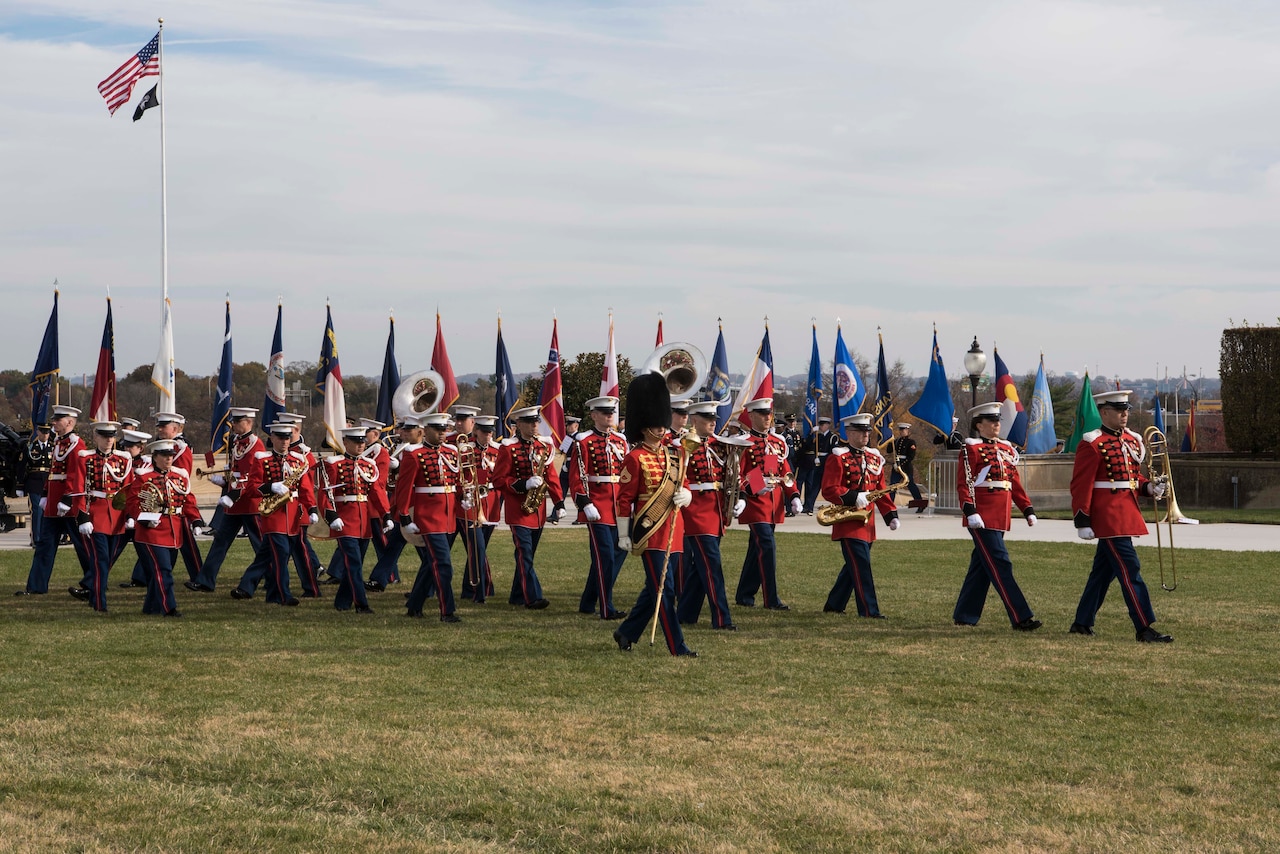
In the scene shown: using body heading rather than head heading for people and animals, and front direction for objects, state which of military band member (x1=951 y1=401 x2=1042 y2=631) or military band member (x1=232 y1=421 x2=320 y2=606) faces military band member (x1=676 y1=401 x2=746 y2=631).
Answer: military band member (x1=232 y1=421 x2=320 y2=606)

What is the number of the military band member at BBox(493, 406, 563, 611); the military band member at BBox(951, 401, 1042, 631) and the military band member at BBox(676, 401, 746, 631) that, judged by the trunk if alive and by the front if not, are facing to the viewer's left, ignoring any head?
0

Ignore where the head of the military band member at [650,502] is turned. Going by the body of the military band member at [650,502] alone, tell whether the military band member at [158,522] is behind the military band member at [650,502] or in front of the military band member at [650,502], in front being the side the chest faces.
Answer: behind

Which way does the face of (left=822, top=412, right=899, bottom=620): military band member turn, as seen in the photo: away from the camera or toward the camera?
toward the camera

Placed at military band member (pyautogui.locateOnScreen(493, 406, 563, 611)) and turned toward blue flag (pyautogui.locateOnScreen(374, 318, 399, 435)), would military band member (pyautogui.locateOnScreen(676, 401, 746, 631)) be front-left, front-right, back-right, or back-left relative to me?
back-right

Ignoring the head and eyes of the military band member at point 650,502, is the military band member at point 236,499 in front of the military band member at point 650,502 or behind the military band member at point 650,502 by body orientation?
behind

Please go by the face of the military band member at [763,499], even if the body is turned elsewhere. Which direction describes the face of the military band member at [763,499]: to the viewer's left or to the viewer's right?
to the viewer's right

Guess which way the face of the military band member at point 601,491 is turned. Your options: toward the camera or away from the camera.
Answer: toward the camera

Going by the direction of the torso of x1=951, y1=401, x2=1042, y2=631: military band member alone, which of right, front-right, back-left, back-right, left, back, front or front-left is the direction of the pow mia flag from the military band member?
back

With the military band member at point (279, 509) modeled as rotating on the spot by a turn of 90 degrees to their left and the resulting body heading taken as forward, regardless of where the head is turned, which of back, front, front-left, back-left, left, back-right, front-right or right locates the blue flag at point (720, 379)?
front

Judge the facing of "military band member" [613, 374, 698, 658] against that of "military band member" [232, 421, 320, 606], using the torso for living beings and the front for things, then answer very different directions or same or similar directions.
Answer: same or similar directions

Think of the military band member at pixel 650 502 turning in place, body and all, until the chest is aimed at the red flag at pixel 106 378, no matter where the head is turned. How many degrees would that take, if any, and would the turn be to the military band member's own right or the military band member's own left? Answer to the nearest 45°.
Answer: approximately 180°

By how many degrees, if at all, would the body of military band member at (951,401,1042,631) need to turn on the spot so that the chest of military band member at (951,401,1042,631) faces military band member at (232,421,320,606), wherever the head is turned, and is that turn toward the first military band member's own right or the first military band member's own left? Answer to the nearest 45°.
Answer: approximately 135° to the first military band member's own right

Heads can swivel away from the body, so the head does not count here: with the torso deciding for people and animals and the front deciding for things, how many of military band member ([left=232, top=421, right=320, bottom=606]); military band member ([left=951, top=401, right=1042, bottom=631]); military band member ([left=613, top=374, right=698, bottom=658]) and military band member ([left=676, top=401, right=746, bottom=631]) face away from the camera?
0

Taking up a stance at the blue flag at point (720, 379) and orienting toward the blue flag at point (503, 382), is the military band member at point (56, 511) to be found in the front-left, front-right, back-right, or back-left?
front-left

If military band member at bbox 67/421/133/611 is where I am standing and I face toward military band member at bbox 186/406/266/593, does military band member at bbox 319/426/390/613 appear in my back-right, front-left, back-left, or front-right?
front-right

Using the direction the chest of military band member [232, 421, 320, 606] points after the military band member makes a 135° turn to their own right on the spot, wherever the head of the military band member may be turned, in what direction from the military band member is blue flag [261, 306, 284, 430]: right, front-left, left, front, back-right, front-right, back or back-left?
right

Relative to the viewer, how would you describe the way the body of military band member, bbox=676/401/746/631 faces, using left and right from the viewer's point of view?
facing the viewer and to the right of the viewer

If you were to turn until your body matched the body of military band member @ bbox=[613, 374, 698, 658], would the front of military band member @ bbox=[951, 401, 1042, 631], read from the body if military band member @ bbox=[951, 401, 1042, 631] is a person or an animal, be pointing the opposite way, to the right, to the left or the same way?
the same way

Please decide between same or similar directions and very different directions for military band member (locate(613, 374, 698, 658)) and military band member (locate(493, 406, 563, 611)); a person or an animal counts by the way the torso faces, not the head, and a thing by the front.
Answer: same or similar directions

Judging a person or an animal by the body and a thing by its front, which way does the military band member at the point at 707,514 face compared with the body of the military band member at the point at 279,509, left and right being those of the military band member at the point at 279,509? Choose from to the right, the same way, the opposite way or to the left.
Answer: the same way
